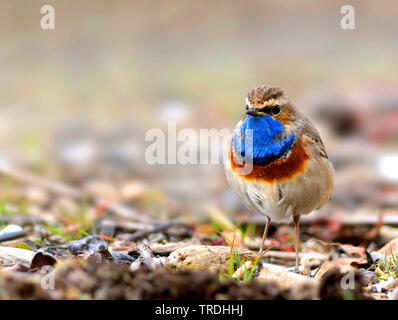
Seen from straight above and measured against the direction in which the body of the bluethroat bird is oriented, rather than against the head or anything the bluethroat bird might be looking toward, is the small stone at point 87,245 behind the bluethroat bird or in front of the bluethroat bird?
in front

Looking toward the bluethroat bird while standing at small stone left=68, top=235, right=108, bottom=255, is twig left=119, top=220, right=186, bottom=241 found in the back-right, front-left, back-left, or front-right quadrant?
front-left

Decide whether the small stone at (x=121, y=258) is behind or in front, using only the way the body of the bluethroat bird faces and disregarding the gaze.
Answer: in front

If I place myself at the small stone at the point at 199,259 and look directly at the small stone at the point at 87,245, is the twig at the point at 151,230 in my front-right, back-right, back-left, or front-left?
front-right

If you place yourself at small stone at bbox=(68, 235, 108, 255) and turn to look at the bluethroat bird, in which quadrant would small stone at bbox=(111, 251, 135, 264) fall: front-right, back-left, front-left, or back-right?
front-right

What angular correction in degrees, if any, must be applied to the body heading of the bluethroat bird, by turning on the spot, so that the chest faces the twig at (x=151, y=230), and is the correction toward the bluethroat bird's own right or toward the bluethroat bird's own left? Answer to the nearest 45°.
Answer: approximately 90° to the bluethroat bird's own right

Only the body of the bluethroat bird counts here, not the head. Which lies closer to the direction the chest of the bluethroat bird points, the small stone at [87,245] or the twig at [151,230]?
the small stone

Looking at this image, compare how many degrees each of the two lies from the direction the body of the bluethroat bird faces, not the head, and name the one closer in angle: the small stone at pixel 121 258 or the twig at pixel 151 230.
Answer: the small stone

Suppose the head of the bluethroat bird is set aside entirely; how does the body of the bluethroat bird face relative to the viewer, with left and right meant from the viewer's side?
facing the viewer and to the left of the viewer
